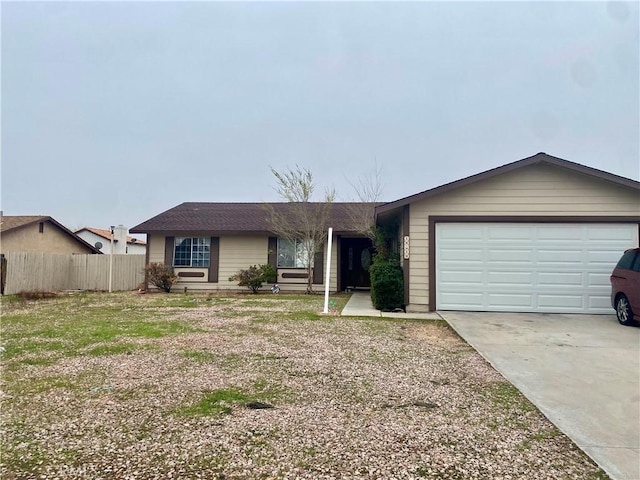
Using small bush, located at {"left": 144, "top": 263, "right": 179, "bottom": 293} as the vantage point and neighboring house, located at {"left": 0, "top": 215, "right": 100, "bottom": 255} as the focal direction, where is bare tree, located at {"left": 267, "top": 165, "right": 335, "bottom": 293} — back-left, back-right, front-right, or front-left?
back-right

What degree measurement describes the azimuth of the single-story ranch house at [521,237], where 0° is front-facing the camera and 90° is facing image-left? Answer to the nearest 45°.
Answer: approximately 0°

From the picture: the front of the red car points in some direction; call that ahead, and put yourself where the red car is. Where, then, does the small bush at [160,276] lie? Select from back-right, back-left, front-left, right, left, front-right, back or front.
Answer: back-right

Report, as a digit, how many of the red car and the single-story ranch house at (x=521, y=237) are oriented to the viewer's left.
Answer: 0
